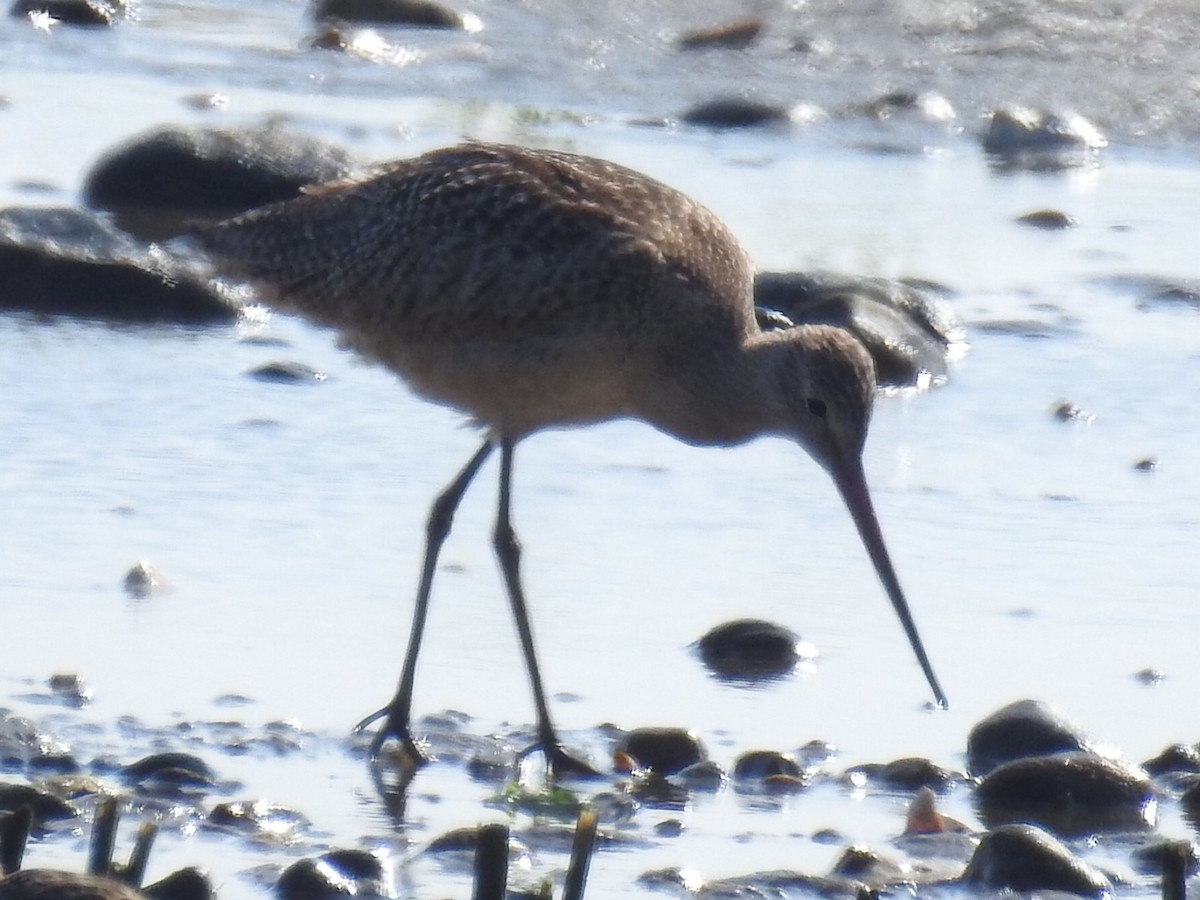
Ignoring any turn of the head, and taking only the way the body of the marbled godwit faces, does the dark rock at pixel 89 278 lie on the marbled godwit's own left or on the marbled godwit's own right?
on the marbled godwit's own left

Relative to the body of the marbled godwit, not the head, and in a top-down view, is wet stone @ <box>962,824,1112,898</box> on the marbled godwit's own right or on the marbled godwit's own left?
on the marbled godwit's own right

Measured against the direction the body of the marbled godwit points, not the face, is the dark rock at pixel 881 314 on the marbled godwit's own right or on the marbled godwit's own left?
on the marbled godwit's own left

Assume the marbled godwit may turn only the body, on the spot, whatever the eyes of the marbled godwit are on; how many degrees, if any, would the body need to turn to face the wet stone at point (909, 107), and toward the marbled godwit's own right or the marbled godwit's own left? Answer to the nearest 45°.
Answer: approximately 90° to the marbled godwit's own left

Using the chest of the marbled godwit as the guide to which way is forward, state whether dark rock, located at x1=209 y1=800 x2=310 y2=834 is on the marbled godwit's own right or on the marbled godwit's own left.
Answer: on the marbled godwit's own right

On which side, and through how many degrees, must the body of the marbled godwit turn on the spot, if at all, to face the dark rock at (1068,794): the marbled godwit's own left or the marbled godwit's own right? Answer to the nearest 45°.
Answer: approximately 45° to the marbled godwit's own right

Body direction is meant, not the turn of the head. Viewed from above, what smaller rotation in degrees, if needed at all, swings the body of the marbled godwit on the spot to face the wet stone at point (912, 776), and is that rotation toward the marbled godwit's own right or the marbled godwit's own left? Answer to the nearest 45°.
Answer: approximately 45° to the marbled godwit's own right

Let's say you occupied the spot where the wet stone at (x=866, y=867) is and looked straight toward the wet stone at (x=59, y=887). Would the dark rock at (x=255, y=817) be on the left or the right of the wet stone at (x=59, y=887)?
right

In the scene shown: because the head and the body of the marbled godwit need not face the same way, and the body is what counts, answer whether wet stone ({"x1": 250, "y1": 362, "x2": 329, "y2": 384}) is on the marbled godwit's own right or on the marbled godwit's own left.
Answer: on the marbled godwit's own left

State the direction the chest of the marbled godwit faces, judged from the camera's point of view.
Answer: to the viewer's right

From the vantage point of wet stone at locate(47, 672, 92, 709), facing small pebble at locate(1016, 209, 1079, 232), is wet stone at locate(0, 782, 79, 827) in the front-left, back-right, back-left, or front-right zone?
back-right

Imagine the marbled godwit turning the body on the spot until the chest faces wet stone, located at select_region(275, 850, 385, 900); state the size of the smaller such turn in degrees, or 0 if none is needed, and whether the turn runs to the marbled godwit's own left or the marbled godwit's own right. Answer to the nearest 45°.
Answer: approximately 90° to the marbled godwit's own right
